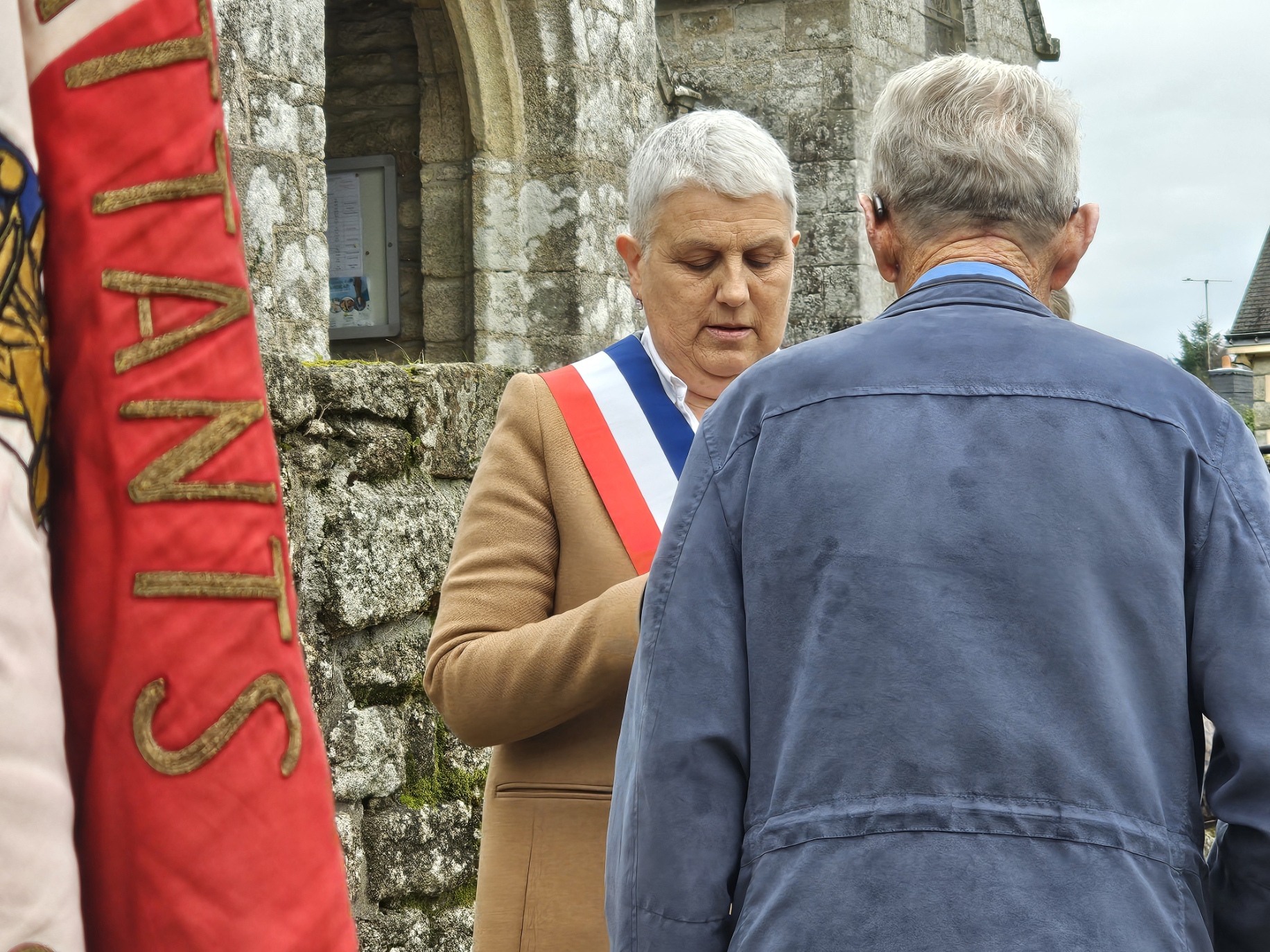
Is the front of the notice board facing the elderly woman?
yes

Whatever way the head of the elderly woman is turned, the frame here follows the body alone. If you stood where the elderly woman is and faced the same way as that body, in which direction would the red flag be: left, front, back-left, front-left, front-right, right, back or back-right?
front-right

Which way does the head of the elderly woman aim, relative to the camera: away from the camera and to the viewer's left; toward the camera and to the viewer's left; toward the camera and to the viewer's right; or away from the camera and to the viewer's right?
toward the camera and to the viewer's right

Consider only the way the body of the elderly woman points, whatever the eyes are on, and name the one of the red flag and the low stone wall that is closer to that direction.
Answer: the red flag

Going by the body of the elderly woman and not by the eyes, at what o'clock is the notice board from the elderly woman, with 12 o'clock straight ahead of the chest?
The notice board is roughly at 7 o'clock from the elderly woman.

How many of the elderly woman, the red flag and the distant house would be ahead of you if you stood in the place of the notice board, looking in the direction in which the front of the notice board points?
2

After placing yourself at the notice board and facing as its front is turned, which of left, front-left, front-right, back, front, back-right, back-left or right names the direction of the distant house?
back-left

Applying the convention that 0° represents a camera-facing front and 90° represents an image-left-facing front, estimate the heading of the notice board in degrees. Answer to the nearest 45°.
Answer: approximately 0°

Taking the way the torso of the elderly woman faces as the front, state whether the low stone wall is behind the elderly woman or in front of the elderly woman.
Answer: behind

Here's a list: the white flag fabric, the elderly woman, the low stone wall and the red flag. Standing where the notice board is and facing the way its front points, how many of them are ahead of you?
4

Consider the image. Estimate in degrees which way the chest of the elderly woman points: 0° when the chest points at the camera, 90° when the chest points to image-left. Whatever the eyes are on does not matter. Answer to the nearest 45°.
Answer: approximately 315°

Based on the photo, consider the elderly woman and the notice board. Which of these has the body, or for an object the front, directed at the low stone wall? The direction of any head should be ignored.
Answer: the notice board

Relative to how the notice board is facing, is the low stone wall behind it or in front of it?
in front

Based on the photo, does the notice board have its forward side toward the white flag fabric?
yes

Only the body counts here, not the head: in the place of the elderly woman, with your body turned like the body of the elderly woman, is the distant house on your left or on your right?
on your left

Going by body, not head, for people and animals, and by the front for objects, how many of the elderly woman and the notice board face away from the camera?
0
